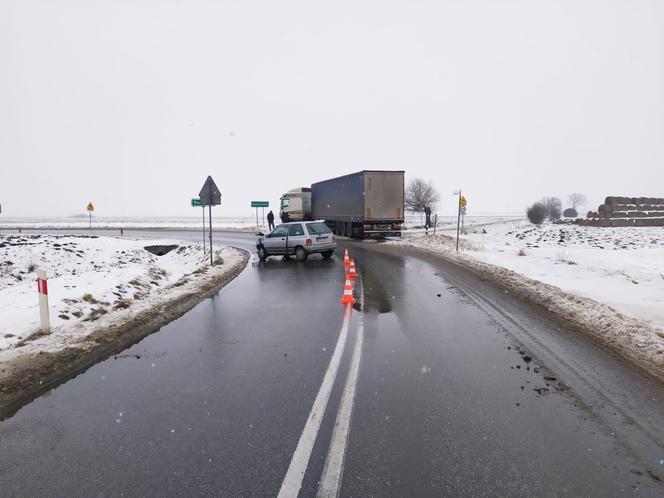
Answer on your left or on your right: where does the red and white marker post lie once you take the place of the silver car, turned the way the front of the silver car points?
on your left

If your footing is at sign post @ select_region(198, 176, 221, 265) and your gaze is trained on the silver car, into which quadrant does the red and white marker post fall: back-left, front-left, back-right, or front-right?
back-right

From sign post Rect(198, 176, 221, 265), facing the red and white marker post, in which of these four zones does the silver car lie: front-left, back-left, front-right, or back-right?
back-left
